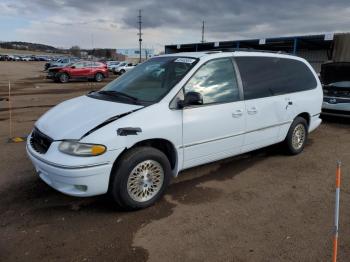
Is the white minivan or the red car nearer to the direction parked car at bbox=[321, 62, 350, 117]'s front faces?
the white minivan

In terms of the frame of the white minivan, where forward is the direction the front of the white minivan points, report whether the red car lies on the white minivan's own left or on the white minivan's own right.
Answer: on the white minivan's own right

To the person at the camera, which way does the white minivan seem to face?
facing the viewer and to the left of the viewer

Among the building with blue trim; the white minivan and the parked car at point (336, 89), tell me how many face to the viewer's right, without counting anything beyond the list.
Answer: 0

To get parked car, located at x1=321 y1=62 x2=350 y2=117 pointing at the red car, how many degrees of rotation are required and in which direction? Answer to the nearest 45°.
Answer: approximately 135° to its right

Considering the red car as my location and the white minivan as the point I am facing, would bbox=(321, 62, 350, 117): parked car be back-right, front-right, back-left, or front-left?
front-left

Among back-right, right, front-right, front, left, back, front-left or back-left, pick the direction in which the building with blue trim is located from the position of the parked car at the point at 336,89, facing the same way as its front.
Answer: back

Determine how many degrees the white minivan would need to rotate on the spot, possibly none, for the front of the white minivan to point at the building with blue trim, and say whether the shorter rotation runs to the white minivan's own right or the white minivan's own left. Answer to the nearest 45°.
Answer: approximately 180°

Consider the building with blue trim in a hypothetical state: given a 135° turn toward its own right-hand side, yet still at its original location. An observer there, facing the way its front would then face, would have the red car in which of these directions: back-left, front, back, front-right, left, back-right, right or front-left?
left

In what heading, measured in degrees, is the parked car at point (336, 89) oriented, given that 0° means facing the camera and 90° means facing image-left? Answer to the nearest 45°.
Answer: approximately 0°

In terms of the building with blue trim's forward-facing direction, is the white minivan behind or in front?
in front

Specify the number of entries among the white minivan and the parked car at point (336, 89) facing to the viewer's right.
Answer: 0

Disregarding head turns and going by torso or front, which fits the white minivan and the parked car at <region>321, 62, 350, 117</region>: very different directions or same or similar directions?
same or similar directions

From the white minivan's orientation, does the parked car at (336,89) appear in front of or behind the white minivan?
behind
